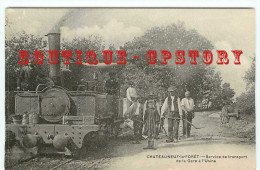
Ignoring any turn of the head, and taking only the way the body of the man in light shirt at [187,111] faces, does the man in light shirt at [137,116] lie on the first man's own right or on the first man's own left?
on the first man's own right

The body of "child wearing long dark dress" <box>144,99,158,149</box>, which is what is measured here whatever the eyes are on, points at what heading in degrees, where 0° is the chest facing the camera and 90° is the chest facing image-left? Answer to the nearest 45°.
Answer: approximately 0°

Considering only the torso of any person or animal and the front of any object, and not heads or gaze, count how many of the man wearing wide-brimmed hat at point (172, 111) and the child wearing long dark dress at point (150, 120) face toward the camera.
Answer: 2

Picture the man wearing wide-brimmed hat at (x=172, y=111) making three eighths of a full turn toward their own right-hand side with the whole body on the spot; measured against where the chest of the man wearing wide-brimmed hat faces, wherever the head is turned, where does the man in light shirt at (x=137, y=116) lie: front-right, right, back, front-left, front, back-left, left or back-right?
front-left

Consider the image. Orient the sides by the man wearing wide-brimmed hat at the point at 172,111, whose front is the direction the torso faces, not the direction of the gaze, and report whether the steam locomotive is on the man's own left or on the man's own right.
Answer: on the man's own right

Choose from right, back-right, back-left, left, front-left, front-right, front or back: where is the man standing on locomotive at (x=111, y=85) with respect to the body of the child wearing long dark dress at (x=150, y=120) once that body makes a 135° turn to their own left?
back-left

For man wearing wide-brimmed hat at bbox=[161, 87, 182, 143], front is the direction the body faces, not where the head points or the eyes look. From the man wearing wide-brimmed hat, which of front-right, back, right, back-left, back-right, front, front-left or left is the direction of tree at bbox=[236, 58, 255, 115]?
left

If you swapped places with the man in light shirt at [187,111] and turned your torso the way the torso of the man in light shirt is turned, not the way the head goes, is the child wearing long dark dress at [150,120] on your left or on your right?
on your right

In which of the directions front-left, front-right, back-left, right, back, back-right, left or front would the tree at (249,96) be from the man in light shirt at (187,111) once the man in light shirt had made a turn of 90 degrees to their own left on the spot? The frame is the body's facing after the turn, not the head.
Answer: front

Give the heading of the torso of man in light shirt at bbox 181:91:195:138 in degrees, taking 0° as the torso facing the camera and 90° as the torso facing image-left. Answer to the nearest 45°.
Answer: approximately 0°

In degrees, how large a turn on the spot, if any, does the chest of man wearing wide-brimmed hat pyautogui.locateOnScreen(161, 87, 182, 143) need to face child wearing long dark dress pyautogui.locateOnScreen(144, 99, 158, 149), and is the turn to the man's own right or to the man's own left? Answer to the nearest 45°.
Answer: approximately 90° to the man's own right
